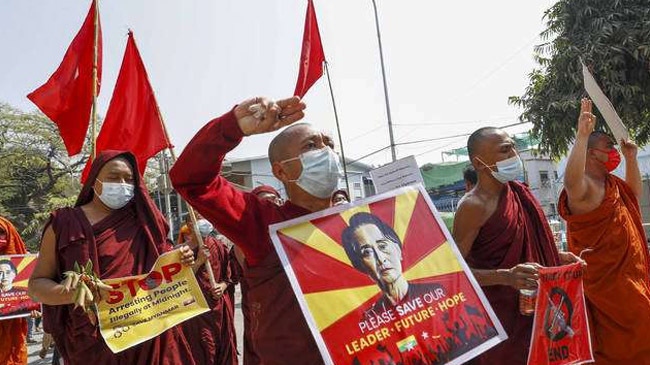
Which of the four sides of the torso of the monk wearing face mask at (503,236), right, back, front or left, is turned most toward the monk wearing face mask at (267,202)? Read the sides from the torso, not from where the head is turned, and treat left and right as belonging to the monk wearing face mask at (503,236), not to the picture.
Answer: right

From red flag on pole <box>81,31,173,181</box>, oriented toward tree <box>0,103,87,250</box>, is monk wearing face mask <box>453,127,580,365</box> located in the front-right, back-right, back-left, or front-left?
back-right

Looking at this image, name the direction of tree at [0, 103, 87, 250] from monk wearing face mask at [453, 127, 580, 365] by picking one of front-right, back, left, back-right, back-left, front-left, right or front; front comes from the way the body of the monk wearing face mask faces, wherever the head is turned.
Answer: back

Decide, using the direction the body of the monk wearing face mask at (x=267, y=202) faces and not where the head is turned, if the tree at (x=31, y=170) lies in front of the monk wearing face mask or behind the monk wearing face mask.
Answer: behind

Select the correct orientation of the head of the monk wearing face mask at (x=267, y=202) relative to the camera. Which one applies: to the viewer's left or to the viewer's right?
to the viewer's right

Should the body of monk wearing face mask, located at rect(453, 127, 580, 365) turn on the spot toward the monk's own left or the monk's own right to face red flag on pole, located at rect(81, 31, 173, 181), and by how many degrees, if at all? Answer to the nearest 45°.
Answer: approximately 135° to the monk's own right

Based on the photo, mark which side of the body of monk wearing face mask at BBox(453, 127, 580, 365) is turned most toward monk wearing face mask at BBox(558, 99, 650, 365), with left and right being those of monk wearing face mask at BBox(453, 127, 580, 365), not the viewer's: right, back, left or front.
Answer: left

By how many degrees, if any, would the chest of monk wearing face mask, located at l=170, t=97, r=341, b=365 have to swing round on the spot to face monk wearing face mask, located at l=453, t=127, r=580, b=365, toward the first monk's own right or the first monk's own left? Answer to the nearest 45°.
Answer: approximately 90° to the first monk's own left

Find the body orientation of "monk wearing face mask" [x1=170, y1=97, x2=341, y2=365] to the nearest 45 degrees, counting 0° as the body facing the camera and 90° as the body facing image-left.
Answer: approximately 315°

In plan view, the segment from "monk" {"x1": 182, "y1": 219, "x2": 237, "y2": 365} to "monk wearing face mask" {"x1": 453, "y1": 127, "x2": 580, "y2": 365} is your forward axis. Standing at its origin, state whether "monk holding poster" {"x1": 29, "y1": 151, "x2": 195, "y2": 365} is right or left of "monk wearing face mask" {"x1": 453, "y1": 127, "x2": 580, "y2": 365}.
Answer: right

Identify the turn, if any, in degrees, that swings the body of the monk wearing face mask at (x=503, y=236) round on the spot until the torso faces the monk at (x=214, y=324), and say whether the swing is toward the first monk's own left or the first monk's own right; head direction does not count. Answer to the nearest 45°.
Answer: approximately 135° to the first monk's own right
